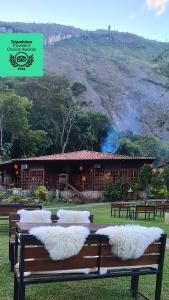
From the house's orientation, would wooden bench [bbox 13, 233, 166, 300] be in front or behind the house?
in front

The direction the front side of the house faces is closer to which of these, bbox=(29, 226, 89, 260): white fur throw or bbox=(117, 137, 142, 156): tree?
the white fur throw

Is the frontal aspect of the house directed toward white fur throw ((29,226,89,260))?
yes

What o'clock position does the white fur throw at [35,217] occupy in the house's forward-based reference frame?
The white fur throw is roughly at 12 o'clock from the house.

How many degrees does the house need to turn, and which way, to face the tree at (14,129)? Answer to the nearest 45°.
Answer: approximately 135° to its right

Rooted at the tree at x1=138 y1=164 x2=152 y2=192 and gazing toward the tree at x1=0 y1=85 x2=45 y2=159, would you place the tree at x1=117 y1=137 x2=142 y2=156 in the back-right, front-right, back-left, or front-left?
front-right

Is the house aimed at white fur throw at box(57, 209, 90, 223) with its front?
yes

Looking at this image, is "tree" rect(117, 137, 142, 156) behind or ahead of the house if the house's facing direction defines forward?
behind

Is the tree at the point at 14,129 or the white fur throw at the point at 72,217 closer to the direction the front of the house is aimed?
the white fur throw

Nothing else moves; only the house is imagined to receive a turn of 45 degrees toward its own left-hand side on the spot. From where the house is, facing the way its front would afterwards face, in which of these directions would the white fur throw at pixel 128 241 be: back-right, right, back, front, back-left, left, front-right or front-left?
front-right

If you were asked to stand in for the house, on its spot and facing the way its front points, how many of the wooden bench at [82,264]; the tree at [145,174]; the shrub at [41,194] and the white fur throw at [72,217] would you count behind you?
0

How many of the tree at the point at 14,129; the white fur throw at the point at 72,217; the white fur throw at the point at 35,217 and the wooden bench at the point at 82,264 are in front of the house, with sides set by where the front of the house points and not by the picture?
3

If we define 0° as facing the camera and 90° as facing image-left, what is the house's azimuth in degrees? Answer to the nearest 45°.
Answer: approximately 0°
